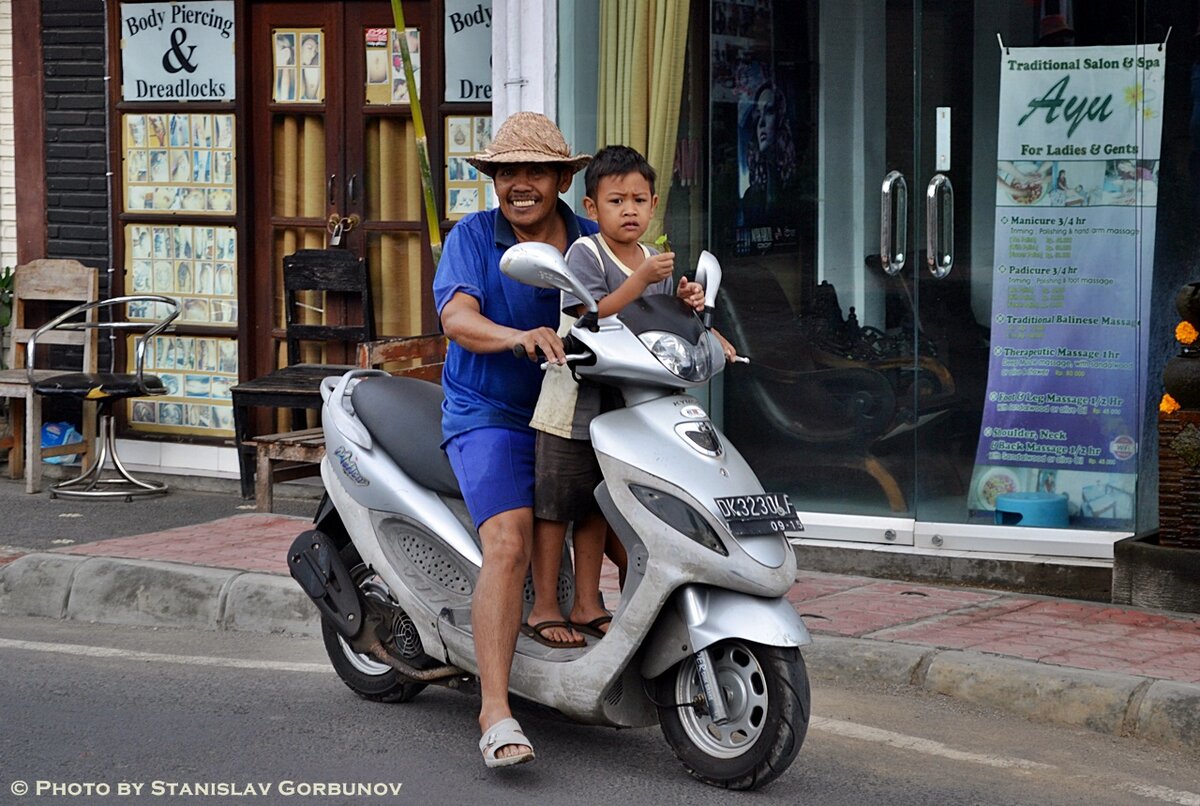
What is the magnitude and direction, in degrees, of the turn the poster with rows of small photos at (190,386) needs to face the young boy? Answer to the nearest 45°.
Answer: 0° — it already faces them

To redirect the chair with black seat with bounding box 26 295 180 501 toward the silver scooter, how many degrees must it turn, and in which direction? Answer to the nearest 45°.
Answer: approximately 45° to its left

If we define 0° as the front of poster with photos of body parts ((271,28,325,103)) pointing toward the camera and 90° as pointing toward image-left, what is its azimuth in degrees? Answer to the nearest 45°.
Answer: approximately 0°

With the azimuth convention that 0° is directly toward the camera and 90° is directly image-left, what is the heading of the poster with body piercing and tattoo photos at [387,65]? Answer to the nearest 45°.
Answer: approximately 0°
